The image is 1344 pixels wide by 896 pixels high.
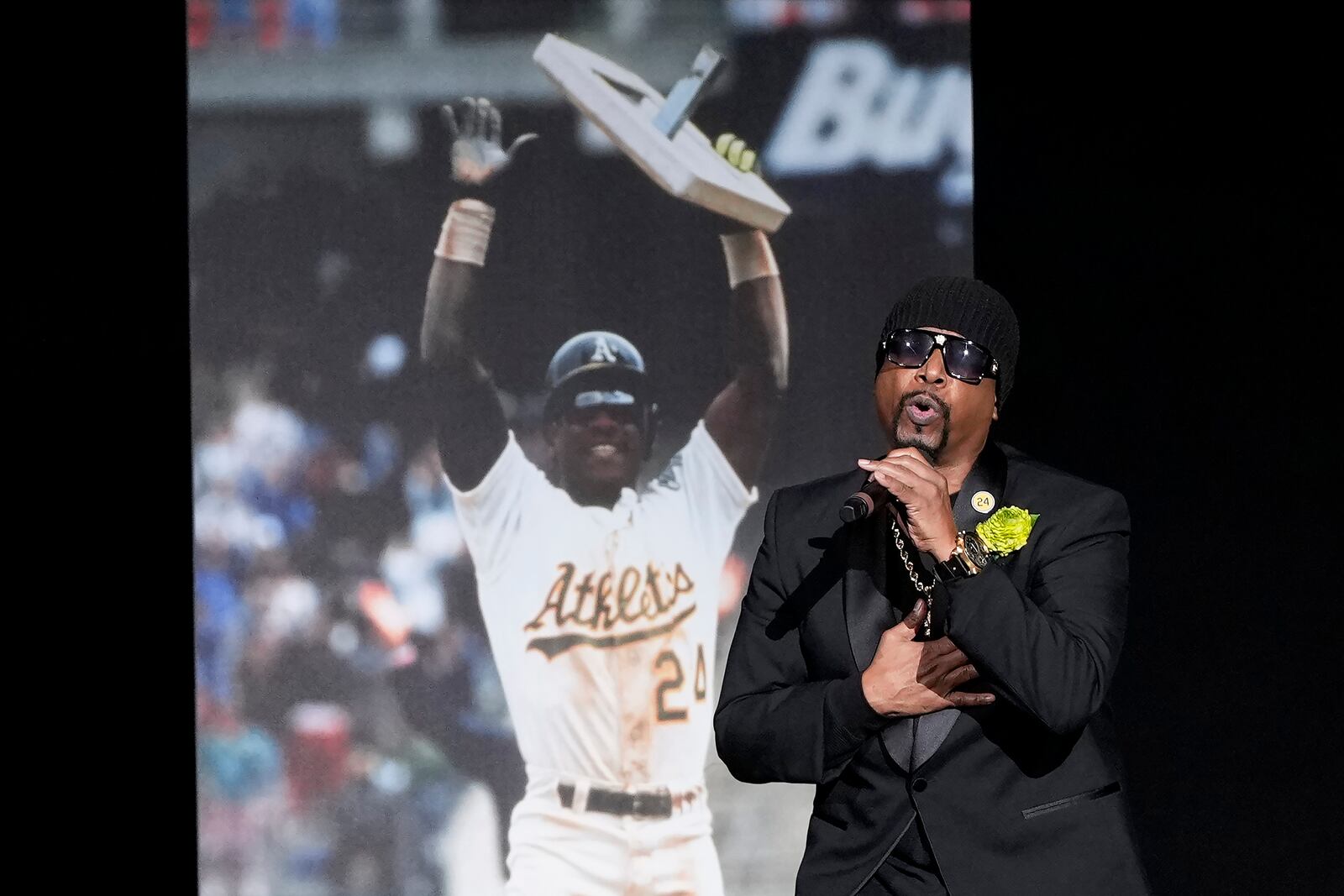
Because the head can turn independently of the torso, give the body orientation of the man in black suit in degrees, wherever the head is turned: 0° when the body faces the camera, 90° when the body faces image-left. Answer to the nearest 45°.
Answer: approximately 0°
